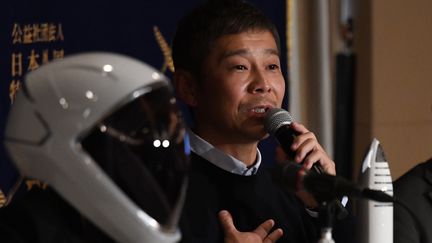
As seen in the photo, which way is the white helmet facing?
to the viewer's right

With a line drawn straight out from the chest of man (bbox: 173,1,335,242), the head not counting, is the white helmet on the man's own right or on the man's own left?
on the man's own right

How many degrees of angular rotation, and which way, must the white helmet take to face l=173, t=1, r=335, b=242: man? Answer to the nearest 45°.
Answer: approximately 45° to its left

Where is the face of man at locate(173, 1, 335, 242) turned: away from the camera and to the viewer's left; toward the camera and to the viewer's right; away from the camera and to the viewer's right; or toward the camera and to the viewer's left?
toward the camera and to the viewer's right

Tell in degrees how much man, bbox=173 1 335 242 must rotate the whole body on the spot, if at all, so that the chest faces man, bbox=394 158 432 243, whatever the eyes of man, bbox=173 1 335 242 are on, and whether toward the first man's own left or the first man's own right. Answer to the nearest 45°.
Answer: approximately 45° to the first man's own left
